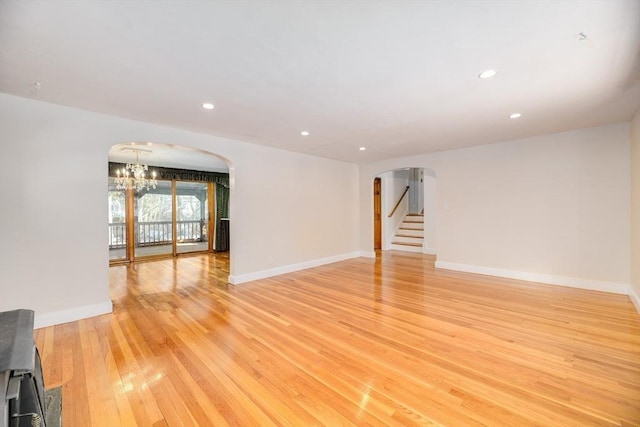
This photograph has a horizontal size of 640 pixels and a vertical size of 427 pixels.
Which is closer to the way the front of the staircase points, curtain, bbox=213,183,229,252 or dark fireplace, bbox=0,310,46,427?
the dark fireplace

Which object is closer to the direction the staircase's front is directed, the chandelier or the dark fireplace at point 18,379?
the dark fireplace

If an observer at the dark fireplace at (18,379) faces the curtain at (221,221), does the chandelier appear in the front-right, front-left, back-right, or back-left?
front-left

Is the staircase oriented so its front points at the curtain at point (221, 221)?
no

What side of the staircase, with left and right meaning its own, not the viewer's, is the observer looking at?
front

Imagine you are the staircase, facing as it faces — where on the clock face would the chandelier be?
The chandelier is roughly at 2 o'clock from the staircase.

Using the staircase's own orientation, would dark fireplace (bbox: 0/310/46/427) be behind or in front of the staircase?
in front
